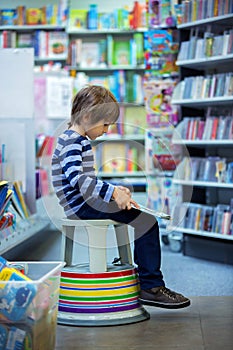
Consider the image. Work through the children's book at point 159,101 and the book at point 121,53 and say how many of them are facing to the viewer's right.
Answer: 0

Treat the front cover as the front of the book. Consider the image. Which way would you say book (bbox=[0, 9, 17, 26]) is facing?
toward the camera

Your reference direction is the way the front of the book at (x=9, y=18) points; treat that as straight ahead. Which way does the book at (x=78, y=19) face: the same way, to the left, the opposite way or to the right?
the same way

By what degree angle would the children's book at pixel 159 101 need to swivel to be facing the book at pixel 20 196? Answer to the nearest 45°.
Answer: approximately 45° to its right

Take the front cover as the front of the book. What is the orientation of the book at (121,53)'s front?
toward the camera

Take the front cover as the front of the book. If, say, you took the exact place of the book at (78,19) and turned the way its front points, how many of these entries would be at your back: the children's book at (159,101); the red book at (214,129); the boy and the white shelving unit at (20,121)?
0

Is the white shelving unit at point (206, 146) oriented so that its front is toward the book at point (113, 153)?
no

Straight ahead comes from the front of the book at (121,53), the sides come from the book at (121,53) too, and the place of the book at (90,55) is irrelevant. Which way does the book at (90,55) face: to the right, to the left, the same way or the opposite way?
the same way

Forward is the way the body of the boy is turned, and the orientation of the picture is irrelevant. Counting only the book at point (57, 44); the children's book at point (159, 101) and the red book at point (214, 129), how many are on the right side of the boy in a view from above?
0

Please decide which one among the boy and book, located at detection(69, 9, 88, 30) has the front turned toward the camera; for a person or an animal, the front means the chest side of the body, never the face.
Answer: the book

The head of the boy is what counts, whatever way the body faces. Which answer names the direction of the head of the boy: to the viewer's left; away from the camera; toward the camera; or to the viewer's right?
to the viewer's right

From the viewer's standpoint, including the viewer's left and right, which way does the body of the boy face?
facing to the right of the viewer

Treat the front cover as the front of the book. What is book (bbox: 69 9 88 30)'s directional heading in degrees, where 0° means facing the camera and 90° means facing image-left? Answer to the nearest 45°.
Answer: approximately 0°

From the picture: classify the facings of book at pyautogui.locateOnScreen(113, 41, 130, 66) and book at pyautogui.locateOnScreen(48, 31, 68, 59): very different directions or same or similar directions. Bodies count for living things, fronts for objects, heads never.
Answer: same or similar directions

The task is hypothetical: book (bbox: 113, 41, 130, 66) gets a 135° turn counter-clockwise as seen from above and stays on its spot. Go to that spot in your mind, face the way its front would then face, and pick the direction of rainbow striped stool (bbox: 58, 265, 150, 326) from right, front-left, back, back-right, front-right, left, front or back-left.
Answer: back-right

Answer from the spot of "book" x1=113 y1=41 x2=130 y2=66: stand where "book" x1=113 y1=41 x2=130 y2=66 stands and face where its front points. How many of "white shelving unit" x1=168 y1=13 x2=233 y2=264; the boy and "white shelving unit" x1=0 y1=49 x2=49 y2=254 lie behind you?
0

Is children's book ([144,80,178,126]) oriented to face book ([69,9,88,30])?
no

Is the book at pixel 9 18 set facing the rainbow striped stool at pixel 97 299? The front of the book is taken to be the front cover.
yes

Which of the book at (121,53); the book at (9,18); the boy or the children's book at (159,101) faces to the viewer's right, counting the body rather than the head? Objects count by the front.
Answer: the boy

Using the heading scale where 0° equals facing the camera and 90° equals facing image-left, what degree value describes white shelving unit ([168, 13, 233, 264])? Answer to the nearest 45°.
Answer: approximately 45°
